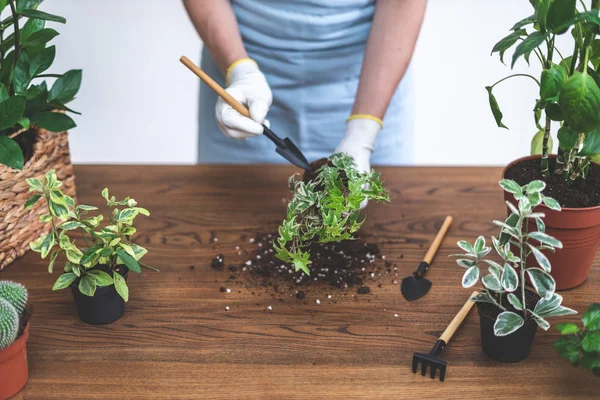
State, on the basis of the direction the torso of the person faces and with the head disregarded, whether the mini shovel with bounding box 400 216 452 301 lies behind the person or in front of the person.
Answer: in front

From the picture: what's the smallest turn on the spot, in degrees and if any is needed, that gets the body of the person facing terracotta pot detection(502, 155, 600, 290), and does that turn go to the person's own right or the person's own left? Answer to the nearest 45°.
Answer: approximately 45° to the person's own left

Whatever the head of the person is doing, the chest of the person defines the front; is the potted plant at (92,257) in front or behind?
in front

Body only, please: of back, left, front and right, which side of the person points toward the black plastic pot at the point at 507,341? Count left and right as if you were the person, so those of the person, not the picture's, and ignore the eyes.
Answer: front

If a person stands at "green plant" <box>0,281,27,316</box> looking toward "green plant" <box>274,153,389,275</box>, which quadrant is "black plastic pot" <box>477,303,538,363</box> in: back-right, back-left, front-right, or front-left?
front-right

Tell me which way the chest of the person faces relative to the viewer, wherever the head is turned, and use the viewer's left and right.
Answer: facing the viewer

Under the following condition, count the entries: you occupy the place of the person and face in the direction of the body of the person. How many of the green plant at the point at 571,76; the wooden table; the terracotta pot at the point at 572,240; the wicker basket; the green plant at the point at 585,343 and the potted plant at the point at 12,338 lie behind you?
0

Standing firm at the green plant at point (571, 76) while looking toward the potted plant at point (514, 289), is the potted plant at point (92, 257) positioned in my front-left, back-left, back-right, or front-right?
front-right

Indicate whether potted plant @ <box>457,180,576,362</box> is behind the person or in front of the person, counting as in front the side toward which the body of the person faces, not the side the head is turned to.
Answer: in front

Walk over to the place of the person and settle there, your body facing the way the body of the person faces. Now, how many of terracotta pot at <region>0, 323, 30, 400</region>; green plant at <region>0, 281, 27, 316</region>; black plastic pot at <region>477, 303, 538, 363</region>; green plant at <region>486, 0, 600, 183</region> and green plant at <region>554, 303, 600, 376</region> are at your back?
0

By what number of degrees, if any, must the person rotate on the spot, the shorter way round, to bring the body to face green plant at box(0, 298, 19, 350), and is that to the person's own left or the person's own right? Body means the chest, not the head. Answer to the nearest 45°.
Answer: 0° — they already face it

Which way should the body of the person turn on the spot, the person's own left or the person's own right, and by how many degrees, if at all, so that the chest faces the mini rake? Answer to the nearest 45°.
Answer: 0° — they already face it

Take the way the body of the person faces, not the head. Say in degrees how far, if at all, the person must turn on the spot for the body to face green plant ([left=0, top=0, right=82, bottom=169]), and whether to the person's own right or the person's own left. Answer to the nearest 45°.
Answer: approximately 45° to the person's own right

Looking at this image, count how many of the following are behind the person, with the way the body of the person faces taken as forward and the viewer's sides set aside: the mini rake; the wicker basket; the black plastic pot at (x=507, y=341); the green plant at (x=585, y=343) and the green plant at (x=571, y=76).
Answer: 0

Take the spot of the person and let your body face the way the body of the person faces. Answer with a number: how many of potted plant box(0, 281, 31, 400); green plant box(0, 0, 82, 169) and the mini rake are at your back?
0
